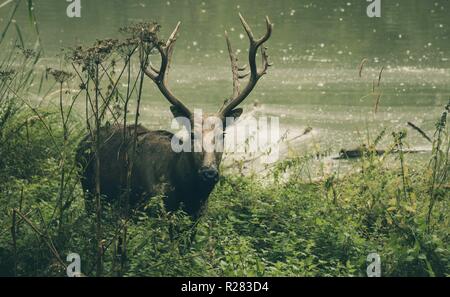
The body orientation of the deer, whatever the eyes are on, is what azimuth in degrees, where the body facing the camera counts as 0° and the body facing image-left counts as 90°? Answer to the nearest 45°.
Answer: approximately 315°
